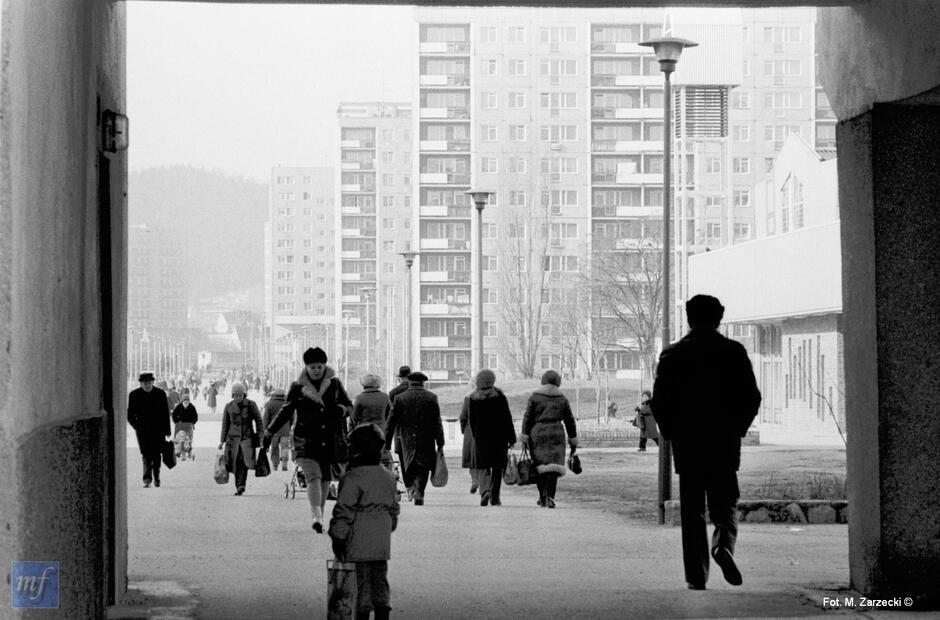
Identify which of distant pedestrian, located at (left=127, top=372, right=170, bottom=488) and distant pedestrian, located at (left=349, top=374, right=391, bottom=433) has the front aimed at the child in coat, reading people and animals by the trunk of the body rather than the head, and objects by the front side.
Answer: distant pedestrian, located at (left=127, top=372, right=170, bottom=488)

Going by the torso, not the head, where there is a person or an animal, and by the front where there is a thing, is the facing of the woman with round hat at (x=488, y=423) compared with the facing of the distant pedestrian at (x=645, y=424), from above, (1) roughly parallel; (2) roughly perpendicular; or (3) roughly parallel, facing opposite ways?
roughly perpendicular

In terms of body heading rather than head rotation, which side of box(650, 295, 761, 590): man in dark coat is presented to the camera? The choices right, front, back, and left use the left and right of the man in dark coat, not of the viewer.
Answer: back

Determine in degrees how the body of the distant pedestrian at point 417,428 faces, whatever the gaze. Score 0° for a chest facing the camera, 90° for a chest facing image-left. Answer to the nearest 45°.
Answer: approximately 180°

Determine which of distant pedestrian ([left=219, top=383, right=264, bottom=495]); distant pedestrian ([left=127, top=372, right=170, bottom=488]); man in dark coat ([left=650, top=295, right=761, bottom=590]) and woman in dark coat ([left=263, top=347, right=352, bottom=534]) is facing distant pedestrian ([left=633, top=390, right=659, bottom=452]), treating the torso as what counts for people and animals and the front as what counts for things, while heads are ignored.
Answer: the man in dark coat

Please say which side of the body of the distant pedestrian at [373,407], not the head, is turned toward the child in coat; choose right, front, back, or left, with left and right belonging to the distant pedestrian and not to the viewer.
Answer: back

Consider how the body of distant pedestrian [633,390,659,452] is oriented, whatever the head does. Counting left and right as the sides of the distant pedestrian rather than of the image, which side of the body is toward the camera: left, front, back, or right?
left

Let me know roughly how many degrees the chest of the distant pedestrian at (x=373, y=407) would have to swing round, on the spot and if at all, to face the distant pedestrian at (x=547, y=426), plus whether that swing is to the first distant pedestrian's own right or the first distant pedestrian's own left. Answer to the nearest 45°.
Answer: approximately 90° to the first distant pedestrian's own right

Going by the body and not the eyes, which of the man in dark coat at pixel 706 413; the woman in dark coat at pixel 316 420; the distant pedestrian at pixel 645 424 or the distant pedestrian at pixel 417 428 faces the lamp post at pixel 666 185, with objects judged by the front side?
the man in dark coat

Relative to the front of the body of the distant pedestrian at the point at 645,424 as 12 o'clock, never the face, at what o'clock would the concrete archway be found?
The concrete archway is roughly at 9 o'clock from the distant pedestrian.

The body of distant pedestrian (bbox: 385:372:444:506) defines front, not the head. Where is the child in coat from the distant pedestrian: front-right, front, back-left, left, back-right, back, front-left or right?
back

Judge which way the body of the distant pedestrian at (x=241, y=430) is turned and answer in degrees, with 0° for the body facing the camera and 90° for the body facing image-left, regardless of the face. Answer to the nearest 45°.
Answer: approximately 0°

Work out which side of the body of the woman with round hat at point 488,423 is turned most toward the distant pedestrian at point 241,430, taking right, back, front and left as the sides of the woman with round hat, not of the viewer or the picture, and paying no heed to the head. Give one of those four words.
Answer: left

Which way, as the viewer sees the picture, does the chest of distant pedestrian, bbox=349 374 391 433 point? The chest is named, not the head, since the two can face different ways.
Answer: away from the camera

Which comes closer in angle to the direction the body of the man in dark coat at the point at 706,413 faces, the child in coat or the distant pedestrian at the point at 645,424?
the distant pedestrian
